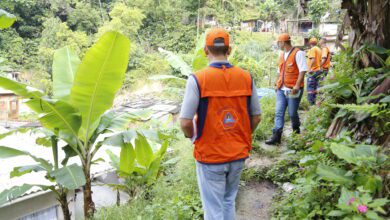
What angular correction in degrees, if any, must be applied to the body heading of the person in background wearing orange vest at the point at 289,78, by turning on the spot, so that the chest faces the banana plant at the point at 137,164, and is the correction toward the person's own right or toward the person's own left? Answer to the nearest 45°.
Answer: approximately 45° to the person's own right

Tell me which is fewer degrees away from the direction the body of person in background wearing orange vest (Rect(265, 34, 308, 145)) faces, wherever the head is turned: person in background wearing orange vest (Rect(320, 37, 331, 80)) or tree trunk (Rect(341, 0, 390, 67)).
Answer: the tree trunk

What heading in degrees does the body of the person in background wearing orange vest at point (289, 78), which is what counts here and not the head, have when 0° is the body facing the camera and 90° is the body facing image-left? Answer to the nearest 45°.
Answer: approximately 45°

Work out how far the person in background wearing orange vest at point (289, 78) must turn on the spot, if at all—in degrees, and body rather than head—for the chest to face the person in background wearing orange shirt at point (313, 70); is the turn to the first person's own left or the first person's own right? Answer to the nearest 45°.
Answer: approximately 135° to the first person's own right

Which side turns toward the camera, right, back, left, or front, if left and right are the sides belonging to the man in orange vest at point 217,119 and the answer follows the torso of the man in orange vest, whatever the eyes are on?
back

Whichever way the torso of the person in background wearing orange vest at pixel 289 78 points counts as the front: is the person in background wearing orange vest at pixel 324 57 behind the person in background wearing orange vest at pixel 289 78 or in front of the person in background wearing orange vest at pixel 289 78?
behind

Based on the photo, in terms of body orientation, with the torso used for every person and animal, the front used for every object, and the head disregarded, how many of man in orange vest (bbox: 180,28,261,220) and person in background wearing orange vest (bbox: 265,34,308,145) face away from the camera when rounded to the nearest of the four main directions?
1
